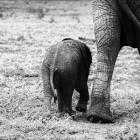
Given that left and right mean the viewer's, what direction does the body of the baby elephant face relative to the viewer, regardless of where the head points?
facing away from the viewer and to the right of the viewer
